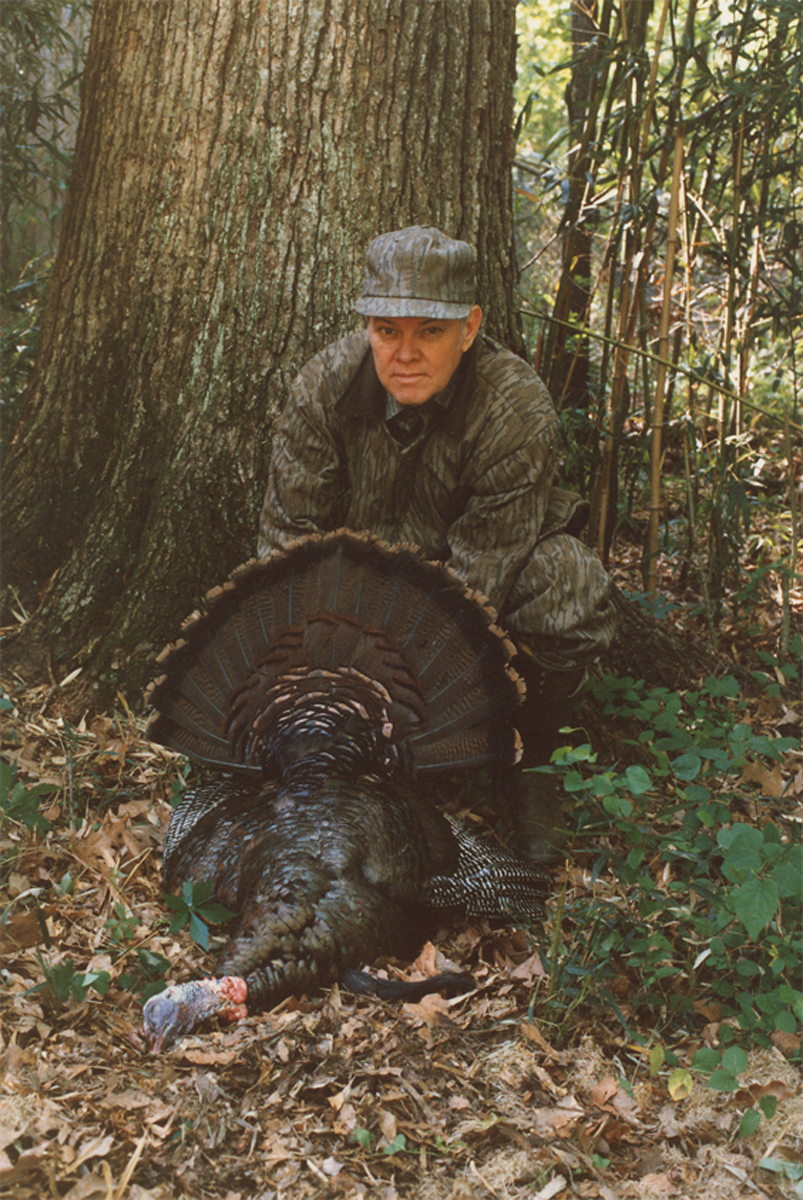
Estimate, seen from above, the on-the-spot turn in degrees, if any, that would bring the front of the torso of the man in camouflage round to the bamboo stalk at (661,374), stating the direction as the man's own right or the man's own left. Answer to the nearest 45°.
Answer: approximately 135° to the man's own left

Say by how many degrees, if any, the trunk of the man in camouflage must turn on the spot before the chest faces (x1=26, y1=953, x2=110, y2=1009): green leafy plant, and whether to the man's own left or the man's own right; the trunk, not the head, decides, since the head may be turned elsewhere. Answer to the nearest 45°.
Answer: approximately 45° to the man's own right

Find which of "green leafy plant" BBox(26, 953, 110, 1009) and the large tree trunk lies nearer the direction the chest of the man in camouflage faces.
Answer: the green leafy plant

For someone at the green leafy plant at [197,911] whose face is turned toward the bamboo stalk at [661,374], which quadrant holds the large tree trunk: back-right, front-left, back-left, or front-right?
front-left

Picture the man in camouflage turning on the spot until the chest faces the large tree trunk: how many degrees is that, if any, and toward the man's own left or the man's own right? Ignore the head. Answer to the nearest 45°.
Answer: approximately 135° to the man's own right

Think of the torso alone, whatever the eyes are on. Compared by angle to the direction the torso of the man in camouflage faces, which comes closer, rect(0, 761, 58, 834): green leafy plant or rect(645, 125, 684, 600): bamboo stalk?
the green leafy plant

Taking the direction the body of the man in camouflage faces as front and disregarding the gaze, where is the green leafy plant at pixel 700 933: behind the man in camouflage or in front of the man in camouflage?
in front

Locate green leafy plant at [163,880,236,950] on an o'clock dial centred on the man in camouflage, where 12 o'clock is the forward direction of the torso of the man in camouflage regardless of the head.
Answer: The green leafy plant is roughly at 1 o'clock from the man in camouflage.

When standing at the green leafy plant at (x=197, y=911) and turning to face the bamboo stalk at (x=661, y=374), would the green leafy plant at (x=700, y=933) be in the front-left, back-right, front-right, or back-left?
front-right

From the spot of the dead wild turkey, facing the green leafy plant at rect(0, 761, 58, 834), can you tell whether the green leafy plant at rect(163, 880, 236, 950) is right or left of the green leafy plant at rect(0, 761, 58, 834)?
left

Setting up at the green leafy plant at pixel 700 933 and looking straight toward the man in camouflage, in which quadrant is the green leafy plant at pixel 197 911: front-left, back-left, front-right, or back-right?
front-left

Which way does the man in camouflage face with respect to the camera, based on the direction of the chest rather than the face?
toward the camera

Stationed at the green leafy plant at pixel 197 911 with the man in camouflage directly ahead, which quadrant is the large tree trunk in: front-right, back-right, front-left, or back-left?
front-left
